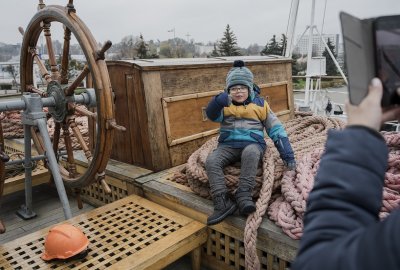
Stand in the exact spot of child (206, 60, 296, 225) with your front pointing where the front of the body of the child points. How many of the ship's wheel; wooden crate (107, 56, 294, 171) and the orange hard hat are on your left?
0

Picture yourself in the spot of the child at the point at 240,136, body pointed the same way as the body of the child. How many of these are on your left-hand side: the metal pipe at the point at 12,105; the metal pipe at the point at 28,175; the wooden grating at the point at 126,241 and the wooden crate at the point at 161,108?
0

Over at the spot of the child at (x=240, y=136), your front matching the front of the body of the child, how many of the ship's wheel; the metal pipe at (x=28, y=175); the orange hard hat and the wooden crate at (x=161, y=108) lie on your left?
0

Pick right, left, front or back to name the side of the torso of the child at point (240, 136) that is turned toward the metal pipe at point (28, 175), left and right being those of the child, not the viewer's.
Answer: right

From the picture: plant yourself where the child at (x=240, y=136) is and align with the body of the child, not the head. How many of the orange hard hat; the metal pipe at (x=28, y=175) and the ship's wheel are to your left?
0

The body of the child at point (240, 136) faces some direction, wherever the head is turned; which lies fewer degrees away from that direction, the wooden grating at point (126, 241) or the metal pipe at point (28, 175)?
the wooden grating

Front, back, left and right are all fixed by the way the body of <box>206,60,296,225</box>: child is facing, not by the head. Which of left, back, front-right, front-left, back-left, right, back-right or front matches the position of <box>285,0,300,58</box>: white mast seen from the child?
back

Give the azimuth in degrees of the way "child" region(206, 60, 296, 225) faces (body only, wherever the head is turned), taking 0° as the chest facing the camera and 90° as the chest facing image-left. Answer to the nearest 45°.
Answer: approximately 0°

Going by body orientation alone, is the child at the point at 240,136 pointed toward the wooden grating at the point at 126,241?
no

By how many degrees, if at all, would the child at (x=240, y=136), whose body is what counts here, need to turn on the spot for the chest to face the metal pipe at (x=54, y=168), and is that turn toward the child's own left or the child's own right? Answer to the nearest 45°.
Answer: approximately 90° to the child's own right

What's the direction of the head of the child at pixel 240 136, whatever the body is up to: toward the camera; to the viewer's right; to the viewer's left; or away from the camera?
toward the camera

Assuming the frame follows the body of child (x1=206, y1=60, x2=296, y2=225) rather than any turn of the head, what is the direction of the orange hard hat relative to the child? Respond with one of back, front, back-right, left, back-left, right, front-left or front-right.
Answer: front-right

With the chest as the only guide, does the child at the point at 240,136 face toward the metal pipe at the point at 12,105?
no

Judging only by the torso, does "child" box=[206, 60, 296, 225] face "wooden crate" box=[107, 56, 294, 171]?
no

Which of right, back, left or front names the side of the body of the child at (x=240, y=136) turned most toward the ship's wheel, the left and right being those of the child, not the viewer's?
right

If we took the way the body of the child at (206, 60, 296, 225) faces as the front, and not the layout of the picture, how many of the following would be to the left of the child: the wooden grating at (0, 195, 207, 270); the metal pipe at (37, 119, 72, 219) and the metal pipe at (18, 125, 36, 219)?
0

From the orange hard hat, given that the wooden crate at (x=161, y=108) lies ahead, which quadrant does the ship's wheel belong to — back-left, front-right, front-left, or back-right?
front-left
